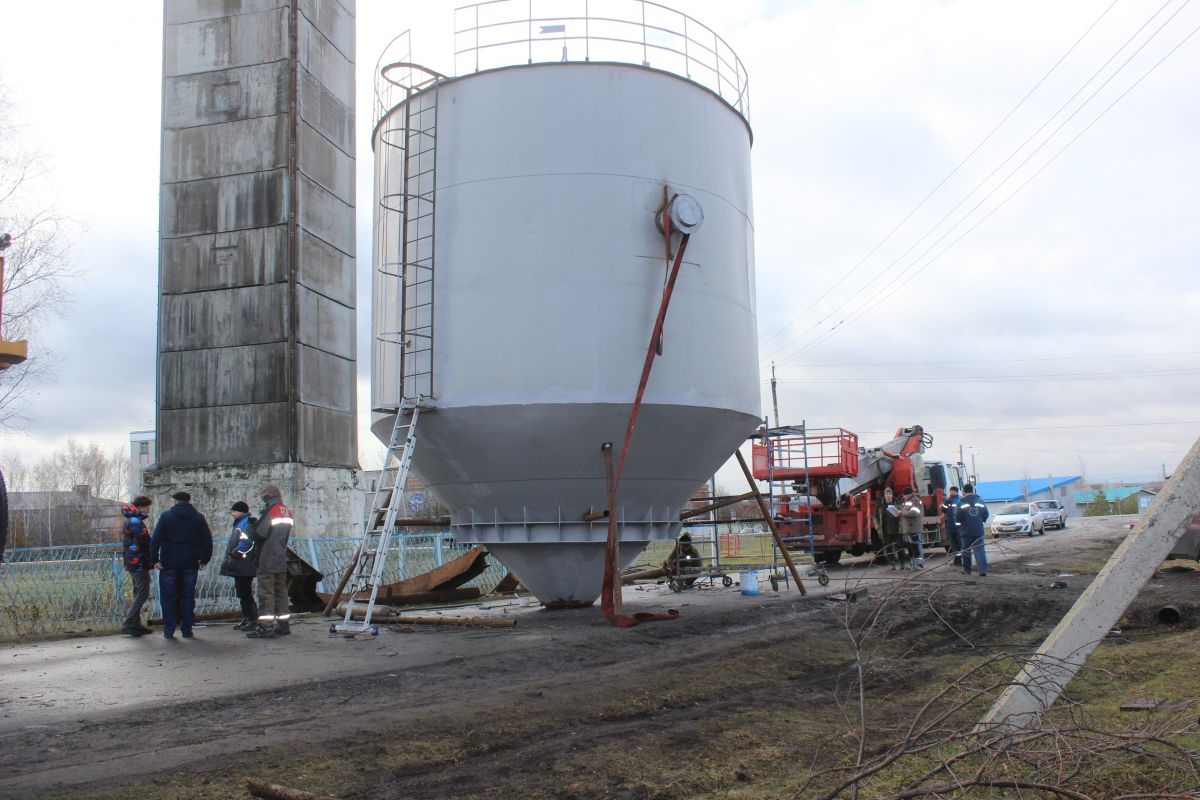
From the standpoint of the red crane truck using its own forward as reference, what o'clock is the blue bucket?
The blue bucket is roughly at 5 o'clock from the red crane truck.

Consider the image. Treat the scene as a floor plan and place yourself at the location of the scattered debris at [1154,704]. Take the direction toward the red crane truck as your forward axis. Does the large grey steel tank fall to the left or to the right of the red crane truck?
left

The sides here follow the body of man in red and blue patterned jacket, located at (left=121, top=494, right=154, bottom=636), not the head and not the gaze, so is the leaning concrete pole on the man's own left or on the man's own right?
on the man's own right

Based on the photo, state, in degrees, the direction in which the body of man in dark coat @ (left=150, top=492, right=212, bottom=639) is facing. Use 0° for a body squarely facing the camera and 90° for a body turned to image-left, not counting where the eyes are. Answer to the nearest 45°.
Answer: approximately 180°

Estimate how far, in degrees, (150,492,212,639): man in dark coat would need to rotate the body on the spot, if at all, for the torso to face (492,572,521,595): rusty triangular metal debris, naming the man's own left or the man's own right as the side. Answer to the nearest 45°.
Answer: approximately 45° to the man's own right

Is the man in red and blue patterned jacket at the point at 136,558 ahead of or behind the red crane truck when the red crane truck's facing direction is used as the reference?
behind

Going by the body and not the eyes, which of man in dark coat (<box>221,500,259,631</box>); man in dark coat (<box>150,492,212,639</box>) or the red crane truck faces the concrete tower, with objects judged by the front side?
man in dark coat (<box>150,492,212,639</box>)

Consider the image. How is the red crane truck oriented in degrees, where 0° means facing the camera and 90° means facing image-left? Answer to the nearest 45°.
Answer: approximately 225°

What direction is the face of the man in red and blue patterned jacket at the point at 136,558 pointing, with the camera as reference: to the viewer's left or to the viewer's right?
to the viewer's right

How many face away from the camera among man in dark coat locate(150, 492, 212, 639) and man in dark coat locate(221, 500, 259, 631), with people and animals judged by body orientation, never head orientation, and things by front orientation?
1

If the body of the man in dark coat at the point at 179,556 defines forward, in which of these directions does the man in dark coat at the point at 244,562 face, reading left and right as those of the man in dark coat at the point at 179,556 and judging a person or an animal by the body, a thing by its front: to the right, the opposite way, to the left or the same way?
to the left

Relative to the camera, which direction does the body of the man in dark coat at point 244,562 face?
to the viewer's left
